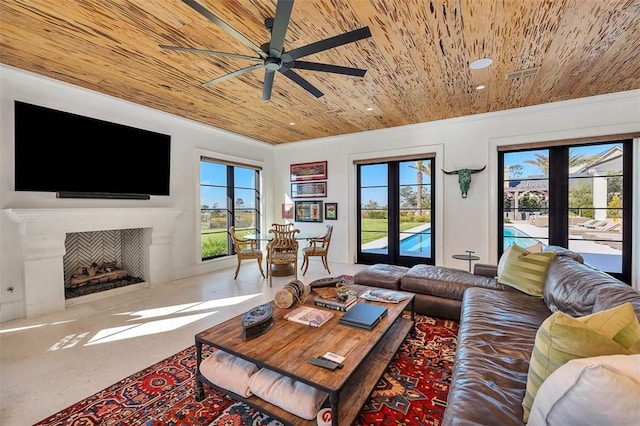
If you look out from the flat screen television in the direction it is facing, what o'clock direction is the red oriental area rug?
The red oriental area rug is roughly at 1 o'clock from the flat screen television.

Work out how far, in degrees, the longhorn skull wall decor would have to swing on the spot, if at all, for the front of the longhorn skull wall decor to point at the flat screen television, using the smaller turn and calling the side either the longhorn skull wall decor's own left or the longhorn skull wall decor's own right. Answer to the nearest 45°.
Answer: approximately 45° to the longhorn skull wall decor's own right

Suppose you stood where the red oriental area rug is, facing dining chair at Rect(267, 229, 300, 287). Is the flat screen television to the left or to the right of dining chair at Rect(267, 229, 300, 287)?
left

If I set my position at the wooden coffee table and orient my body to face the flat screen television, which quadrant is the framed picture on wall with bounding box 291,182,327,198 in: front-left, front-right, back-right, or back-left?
front-right

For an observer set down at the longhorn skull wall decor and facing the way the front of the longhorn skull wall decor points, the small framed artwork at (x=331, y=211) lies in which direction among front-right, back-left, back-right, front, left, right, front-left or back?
right

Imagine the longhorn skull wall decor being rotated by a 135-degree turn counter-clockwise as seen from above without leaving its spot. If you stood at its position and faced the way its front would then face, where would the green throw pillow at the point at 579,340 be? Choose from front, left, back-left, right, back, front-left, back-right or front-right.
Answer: back-right

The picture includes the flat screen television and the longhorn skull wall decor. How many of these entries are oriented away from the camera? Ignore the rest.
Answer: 0

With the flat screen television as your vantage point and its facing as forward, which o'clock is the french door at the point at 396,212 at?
The french door is roughly at 11 o'clock from the flat screen television.

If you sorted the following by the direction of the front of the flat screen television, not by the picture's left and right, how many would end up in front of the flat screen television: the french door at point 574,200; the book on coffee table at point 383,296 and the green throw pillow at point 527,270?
3

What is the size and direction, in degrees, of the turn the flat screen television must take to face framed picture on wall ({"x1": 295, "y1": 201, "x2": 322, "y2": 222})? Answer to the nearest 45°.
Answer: approximately 45° to its left

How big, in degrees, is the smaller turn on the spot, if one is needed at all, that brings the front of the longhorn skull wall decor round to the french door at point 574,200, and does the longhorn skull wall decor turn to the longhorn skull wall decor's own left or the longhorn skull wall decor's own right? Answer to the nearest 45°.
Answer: approximately 90° to the longhorn skull wall decor's own left

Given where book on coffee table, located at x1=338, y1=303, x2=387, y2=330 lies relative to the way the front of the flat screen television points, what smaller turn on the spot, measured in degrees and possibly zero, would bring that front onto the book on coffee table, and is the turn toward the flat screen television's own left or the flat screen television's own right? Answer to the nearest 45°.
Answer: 0° — it already faces it

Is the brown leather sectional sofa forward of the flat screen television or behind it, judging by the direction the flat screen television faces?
forward

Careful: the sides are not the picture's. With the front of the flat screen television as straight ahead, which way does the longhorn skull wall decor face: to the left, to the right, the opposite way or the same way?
to the right

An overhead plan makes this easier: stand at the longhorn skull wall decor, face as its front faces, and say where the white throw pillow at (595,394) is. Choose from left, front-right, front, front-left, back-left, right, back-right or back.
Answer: front

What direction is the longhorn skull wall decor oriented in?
toward the camera

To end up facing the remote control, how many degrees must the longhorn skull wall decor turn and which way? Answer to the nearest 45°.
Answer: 0° — it already faces it

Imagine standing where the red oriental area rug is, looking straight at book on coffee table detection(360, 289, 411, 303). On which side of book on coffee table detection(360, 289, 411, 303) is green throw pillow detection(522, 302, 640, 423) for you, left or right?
right

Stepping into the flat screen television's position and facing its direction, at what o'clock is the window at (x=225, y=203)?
The window is roughly at 10 o'clock from the flat screen television.
